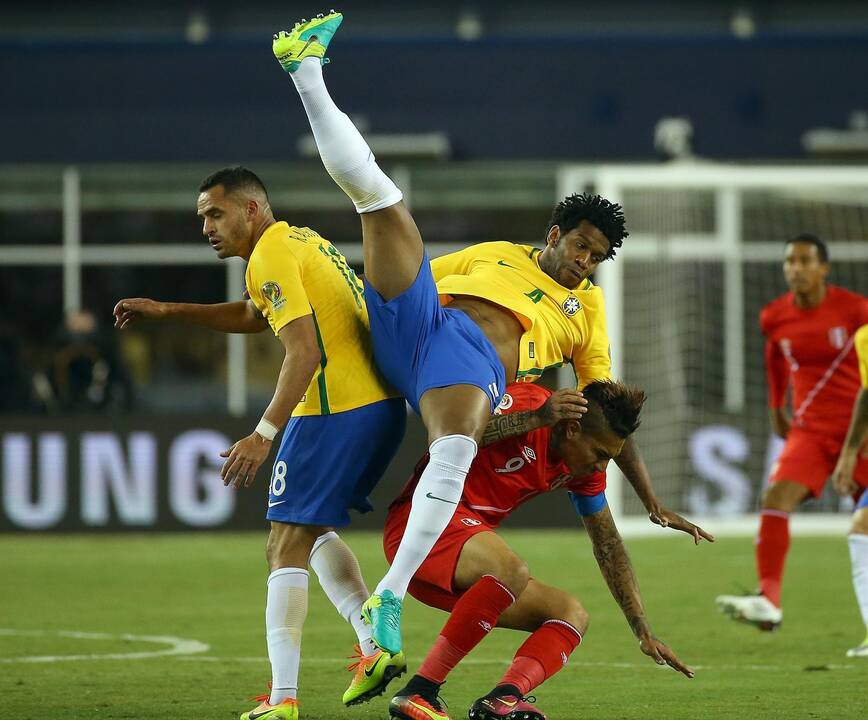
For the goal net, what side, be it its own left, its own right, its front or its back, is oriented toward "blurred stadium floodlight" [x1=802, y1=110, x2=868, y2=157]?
back

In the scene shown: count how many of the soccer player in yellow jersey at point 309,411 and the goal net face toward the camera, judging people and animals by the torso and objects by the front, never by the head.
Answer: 1

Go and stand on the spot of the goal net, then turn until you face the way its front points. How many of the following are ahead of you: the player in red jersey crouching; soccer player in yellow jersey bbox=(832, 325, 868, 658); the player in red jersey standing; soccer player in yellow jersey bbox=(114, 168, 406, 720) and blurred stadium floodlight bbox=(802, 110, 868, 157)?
4

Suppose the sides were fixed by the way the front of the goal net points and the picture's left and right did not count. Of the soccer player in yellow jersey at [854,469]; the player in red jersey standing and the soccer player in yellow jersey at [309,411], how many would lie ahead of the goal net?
3

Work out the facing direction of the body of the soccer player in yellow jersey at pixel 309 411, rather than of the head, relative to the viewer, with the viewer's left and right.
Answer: facing to the left of the viewer

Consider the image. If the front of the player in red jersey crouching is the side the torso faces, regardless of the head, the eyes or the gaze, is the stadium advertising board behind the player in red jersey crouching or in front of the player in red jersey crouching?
behind

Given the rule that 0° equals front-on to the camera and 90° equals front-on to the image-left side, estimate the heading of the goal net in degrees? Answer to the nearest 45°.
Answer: approximately 0°

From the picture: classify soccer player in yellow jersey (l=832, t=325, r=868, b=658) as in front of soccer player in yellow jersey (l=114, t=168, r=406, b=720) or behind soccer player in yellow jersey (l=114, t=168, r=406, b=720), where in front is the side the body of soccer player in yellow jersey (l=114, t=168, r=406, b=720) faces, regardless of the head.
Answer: behind

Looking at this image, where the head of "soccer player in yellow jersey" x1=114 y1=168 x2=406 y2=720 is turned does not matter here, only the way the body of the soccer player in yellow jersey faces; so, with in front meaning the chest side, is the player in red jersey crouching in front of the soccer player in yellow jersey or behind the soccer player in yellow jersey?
behind

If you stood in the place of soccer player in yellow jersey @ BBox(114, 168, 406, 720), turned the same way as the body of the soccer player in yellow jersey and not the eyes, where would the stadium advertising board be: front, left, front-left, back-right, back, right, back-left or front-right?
right

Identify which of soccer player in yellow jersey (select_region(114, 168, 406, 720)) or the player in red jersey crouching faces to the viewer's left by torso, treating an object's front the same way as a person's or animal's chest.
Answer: the soccer player in yellow jersey

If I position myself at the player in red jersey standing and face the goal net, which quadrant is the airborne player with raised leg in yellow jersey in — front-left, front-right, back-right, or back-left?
back-left

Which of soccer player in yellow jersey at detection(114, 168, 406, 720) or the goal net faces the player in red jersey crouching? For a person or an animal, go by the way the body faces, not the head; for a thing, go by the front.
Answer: the goal net

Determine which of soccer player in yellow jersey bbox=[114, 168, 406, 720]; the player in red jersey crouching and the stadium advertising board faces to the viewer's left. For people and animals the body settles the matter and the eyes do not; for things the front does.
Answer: the soccer player in yellow jersey

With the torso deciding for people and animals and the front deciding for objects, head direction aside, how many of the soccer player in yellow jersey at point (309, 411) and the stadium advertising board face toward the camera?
1
